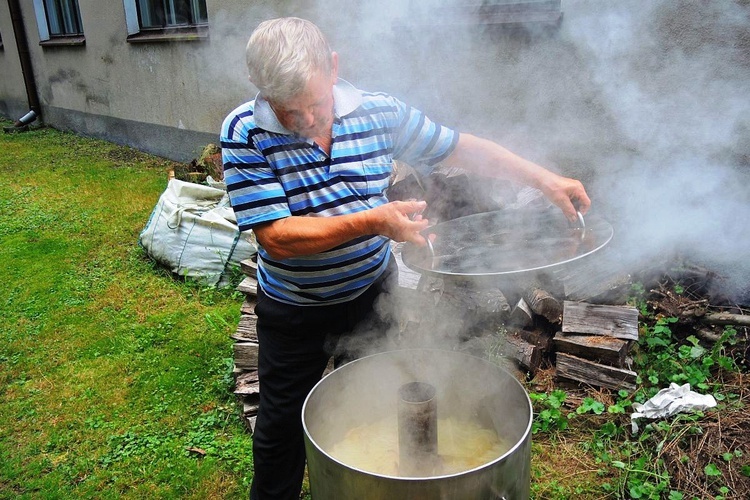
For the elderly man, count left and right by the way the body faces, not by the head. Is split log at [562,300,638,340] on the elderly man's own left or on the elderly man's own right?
on the elderly man's own left

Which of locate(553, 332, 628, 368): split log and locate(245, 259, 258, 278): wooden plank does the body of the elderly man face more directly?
the split log

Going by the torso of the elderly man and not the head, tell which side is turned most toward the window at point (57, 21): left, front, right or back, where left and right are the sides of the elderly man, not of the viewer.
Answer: back

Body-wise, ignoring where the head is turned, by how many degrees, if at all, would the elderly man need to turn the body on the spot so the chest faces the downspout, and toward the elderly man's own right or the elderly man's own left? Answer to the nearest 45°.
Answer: approximately 180°

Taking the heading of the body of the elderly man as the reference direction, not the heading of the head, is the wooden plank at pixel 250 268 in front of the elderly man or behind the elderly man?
behind
